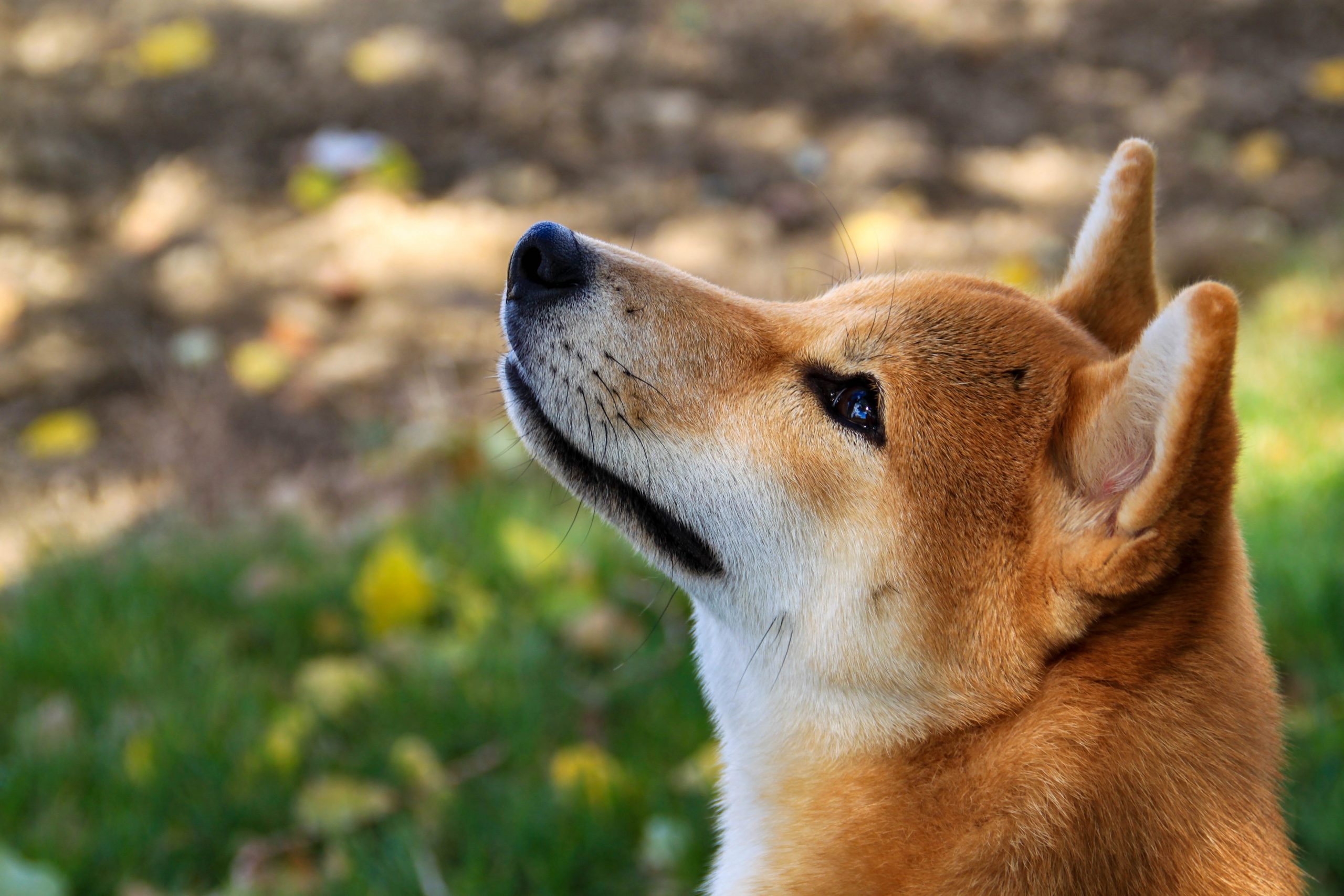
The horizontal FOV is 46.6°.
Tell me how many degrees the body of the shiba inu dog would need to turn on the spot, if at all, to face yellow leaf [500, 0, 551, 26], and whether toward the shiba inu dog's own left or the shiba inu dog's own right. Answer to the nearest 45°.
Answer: approximately 45° to the shiba inu dog's own right

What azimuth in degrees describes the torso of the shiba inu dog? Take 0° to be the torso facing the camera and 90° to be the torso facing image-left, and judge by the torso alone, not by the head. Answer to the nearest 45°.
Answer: approximately 90°

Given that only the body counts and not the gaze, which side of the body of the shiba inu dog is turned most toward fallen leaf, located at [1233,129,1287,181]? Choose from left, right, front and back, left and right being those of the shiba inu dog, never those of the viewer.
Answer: right

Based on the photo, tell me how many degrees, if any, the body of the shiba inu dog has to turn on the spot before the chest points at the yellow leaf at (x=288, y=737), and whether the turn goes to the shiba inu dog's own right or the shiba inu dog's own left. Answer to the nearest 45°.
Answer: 0° — it already faces it

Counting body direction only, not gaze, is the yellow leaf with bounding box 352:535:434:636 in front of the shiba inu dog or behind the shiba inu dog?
in front

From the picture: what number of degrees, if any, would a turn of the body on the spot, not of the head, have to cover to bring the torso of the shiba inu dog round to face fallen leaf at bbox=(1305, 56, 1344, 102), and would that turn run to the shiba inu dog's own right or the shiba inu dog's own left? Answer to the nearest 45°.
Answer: approximately 90° to the shiba inu dog's own right

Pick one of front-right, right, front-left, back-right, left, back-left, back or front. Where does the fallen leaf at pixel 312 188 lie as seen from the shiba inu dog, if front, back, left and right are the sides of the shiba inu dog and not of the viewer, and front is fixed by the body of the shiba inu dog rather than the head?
front-right

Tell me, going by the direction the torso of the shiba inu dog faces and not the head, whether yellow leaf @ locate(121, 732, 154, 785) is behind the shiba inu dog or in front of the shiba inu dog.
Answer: in front

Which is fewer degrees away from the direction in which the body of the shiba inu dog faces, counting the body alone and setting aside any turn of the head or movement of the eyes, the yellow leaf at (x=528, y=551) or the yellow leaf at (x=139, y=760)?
the yellow leaf at (x=139, y=760)

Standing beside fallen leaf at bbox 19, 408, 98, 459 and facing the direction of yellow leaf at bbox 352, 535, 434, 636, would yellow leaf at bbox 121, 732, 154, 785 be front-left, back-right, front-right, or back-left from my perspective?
front-right

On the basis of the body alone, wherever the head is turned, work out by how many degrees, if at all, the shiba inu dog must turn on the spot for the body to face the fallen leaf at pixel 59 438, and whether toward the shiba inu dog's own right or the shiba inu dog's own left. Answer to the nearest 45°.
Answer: approximately 45° to the shiba inu dog's own right

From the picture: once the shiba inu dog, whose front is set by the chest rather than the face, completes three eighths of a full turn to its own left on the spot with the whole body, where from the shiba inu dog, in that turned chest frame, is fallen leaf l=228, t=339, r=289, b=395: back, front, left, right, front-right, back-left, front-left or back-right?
back

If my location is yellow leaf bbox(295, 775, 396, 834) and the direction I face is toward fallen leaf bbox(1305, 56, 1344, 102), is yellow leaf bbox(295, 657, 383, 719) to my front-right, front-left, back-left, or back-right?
front-left
